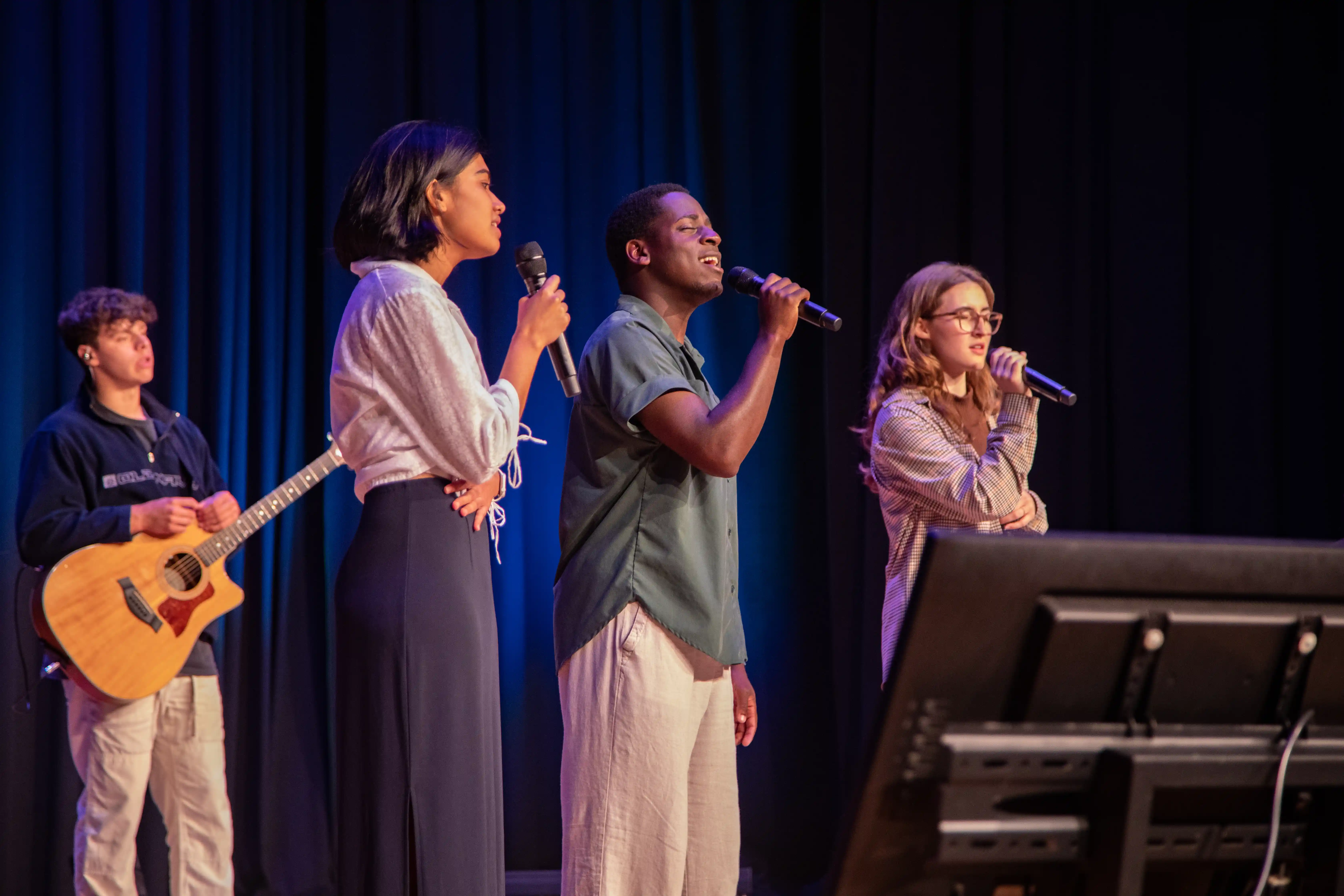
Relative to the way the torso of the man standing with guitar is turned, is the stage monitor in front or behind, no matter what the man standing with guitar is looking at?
in front

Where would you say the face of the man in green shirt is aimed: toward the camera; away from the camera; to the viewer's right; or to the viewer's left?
to the viewer's right

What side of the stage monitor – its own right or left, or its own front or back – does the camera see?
back

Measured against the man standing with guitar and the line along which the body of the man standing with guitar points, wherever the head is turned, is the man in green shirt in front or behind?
in front

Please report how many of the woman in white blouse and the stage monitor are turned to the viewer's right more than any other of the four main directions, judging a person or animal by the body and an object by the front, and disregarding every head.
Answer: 1

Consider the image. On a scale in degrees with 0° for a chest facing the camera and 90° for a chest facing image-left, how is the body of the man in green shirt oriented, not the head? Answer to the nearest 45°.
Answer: approximately 270°

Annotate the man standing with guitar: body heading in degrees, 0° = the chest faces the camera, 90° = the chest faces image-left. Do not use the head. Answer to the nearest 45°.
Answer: approximately 315°

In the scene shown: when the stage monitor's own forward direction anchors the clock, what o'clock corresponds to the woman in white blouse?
The woman in white blouse is roughly at 10 o'clock from the stage monitor.

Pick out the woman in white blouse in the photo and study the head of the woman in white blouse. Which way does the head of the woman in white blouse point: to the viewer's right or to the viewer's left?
to the viewer's right

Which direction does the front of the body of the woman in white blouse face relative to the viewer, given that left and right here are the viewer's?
facing to the right of the viewer

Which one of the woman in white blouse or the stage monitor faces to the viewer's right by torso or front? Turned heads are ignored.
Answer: the woman in white blouse

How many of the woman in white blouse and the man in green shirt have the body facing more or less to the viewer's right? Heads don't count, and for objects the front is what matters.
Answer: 2
